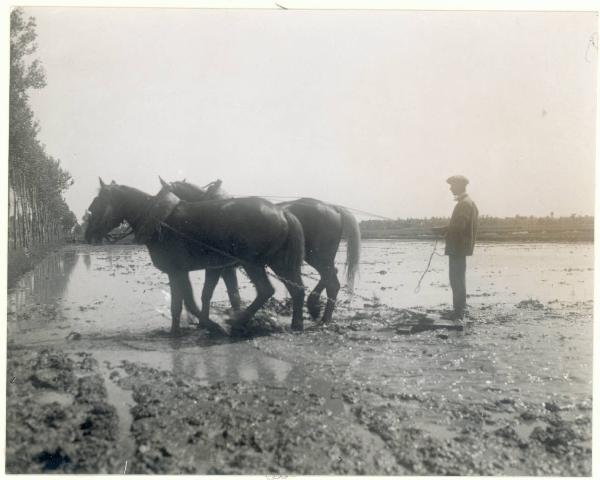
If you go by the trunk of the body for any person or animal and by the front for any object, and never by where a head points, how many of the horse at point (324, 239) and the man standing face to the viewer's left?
2

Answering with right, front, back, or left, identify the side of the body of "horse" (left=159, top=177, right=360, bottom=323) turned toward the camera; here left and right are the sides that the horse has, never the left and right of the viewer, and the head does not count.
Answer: left

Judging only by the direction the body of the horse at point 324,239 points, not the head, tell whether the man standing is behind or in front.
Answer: behind

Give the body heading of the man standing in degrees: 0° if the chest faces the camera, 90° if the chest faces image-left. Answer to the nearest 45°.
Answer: approximately 90°

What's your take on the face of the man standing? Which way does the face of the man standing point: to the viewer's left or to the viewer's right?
to the viewer's left

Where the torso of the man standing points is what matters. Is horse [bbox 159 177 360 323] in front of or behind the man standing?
in front
